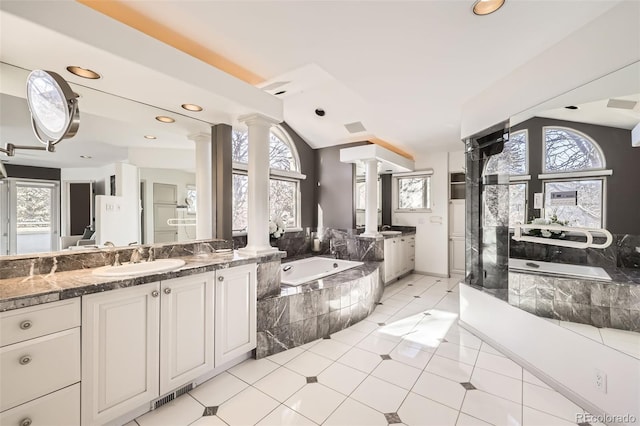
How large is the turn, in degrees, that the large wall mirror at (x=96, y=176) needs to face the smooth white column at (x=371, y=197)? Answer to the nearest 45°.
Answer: approximately 45° to its left

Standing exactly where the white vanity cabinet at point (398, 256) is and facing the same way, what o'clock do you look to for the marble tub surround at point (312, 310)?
The marble tub surround is roughly at 2 o'clock from the white vanity cabinet.

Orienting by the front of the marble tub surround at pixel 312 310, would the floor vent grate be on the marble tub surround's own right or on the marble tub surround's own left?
on the marble tub surround's own right

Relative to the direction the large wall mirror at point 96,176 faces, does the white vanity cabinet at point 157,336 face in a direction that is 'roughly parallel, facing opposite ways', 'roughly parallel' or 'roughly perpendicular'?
roughly parallel

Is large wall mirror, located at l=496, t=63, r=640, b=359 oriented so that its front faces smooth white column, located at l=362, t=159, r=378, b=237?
no

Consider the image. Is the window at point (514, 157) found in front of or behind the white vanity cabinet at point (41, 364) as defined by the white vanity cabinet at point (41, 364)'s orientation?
in front

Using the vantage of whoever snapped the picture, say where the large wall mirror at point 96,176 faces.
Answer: facing the viewer and to the right of the viewer

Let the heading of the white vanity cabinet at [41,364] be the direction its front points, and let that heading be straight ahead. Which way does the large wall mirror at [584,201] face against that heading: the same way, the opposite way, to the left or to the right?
the opposite way

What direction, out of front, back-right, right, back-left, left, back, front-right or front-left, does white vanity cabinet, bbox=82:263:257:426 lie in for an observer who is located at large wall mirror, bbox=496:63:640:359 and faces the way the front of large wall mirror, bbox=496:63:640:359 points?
front

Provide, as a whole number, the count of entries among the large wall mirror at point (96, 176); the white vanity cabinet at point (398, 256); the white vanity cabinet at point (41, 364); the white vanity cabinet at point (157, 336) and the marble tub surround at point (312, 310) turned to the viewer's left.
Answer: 0

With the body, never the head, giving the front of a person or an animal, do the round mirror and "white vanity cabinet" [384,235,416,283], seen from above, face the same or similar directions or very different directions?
same or similar directions

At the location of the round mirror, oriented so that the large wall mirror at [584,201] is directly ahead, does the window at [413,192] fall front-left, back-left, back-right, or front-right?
front-left
